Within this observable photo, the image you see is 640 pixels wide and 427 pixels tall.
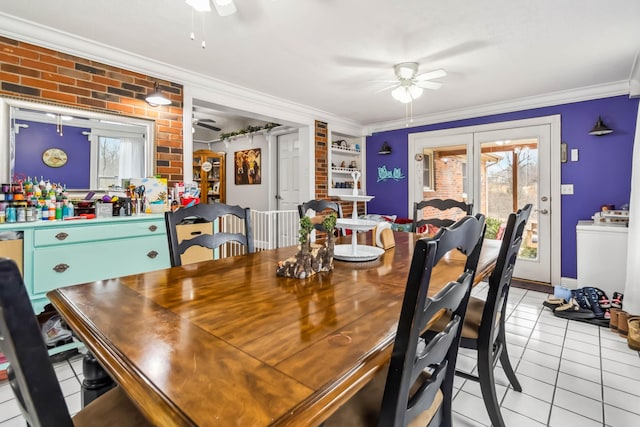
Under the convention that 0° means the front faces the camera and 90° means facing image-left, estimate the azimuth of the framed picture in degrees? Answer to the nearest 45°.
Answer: approximately 45°

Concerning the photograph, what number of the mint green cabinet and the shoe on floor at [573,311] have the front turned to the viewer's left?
1

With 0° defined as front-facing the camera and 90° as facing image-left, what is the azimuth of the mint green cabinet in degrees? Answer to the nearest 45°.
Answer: approximately 315°

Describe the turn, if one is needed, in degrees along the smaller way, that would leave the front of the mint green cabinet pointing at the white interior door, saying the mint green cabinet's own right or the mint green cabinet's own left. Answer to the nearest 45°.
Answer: approximately 90° to the mint green cabinet's own left

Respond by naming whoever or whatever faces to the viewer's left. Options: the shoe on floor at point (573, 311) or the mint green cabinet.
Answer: the shoe on floor

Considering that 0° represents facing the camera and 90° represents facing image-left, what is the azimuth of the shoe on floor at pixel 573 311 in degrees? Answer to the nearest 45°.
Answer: approximately 90°

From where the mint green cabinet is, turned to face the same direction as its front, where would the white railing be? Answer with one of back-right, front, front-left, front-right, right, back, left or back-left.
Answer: left

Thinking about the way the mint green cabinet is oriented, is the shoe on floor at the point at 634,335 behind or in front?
in front
